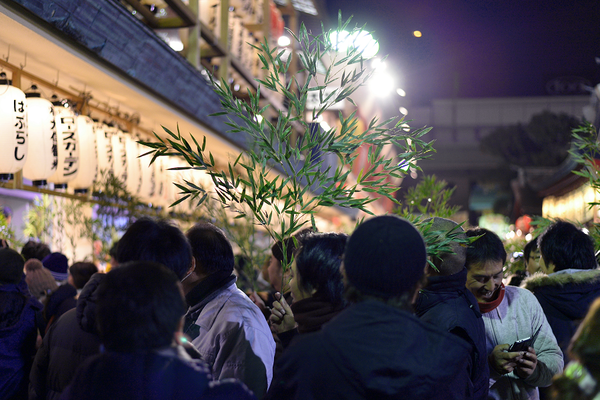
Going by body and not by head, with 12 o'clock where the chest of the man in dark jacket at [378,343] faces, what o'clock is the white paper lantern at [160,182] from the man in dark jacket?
The white paper lantern is roughly at 11 o'clock from the man in dark jacket.

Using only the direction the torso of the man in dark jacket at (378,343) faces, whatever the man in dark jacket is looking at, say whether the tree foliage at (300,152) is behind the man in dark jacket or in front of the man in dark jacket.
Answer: in front

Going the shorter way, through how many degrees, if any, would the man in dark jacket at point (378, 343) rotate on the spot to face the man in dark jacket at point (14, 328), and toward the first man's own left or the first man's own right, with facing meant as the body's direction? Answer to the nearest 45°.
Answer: approximately 45° to the first man's own left

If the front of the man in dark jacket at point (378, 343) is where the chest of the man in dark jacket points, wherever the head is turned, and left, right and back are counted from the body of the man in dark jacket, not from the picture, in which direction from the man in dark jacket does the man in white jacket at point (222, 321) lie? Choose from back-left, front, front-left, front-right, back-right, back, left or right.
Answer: front-left

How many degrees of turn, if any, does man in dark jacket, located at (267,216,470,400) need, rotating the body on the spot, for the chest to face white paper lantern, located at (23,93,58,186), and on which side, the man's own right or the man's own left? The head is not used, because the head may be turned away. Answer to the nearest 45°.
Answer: approximately 45° to the man's own left

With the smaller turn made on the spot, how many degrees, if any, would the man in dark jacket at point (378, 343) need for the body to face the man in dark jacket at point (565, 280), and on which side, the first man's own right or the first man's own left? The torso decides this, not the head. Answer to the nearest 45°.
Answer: approximately 45° to the first man's own right

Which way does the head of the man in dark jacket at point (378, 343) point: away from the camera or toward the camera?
away from the camera

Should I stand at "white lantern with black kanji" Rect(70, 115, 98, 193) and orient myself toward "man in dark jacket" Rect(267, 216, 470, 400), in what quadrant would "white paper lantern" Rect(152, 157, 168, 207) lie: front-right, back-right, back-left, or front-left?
back-left

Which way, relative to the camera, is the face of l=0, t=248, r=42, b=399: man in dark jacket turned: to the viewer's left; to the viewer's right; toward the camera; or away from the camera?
away from the camera

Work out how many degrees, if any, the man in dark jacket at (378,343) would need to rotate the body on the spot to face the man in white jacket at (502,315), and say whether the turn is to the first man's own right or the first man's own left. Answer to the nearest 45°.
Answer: approximately 45° to the first man's own right

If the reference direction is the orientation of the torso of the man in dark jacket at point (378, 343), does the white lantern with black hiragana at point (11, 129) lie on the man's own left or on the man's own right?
on the man's own left

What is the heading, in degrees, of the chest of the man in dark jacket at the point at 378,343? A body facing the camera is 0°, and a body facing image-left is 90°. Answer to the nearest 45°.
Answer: approximately 180°

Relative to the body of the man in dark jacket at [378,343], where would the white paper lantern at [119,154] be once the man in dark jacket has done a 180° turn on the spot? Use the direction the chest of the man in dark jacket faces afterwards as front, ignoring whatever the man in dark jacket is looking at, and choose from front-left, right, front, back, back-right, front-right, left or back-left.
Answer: back-right

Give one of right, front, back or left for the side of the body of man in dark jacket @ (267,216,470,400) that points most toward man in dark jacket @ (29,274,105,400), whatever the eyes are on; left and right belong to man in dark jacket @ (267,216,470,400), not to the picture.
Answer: left

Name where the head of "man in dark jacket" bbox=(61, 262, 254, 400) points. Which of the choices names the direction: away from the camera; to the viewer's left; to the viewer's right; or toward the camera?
away from the camera

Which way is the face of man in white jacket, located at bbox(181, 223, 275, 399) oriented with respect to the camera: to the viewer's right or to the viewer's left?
to the viewer's left
